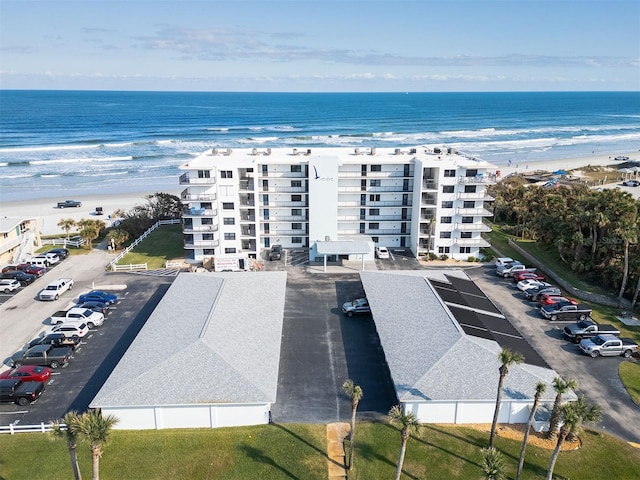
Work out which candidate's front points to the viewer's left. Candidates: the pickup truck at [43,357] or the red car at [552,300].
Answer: the pickup truck

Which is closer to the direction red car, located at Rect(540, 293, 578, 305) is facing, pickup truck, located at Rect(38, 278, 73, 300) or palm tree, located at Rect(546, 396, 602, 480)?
the palm tree

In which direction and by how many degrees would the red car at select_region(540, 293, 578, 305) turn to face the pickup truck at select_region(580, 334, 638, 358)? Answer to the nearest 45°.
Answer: approximately 45° to its right

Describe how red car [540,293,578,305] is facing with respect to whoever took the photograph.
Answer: facing to the right of the viewer

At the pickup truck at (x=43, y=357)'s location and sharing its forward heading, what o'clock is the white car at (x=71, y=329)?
The white car is roughly at 4 o'clock from the pickup truck.

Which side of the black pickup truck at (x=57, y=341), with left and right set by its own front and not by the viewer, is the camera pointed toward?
left

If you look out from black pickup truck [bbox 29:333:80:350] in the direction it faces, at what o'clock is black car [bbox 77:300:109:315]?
black car [bbox 77:300:109:315] is roughly at 4 o'clock from black pickup truck [bbox 29:333:80:350].

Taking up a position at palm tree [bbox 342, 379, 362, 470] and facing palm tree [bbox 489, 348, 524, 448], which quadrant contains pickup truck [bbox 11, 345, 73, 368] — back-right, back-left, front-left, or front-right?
back-left

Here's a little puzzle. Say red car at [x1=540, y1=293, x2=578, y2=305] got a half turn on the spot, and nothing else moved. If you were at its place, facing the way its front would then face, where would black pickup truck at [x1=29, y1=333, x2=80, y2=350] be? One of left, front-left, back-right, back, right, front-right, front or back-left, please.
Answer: front-left

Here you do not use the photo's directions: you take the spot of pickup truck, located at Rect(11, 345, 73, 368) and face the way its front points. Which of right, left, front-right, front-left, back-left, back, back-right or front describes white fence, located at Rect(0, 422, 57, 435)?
left

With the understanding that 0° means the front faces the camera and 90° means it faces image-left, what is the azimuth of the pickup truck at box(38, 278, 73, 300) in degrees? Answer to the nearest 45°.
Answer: approximately 45°

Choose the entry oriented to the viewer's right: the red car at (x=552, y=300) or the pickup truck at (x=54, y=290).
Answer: the red car

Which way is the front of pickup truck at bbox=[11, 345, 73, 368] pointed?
to the viewer's left

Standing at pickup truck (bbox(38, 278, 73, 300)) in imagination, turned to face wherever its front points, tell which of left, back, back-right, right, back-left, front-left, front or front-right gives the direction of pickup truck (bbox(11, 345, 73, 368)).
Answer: front-left
